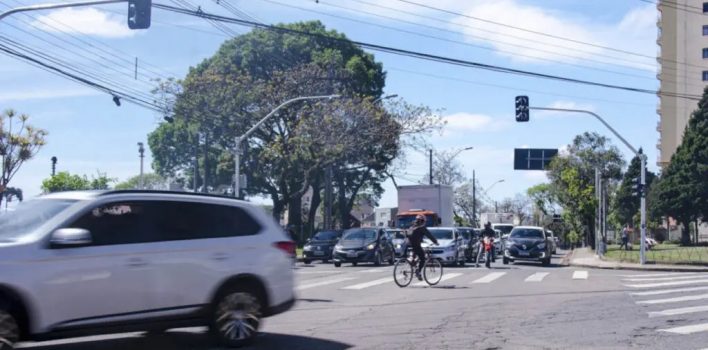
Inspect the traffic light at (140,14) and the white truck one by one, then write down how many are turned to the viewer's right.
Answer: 0

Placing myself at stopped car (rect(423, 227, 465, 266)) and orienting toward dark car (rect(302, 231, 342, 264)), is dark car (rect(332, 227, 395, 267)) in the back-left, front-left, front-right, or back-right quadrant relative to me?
front-left

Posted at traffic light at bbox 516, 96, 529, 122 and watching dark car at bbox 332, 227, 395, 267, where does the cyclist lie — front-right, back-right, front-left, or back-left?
front-left

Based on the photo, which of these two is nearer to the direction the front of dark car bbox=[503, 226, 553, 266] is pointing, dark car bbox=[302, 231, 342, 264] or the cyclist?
the cyclist

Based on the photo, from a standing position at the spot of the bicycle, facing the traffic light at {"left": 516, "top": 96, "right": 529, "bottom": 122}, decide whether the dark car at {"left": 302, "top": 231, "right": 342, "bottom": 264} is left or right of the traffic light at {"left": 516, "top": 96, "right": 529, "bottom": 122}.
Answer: left

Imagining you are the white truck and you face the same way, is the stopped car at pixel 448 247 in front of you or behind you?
in front

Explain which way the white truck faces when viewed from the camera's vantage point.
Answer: facing the viewer

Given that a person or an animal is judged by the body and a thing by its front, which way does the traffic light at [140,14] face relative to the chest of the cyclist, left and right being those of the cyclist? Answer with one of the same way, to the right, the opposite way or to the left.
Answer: to the left
